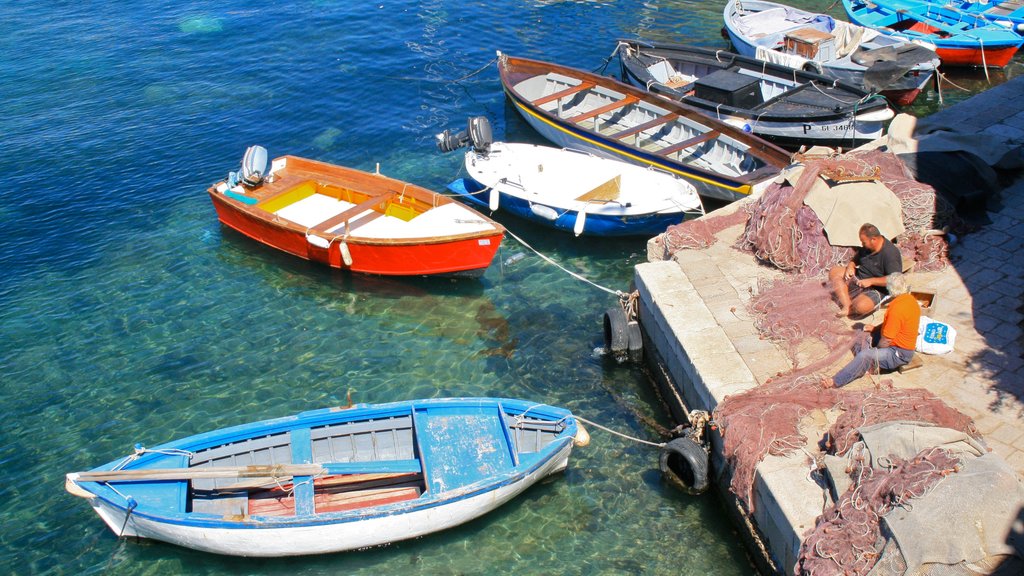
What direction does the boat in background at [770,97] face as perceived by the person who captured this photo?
facing the viewer and to the right of the viewer

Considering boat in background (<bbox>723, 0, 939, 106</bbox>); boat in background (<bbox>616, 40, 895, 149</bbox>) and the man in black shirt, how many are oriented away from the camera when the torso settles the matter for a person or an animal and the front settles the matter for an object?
0

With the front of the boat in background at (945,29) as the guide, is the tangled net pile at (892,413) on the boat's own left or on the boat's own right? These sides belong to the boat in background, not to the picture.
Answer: on the boat's own right

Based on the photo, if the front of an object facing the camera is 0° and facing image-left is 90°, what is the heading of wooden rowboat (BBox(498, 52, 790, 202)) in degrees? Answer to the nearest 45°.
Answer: approximately 135°

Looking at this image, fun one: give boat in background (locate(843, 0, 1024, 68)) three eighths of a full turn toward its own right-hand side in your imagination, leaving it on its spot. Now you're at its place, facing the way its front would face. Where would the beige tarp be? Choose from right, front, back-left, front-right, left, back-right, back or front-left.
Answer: left

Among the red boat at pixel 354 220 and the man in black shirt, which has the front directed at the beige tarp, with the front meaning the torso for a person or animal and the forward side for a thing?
the red boat

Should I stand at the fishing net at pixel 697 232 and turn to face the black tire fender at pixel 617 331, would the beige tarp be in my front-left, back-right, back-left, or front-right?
back-left

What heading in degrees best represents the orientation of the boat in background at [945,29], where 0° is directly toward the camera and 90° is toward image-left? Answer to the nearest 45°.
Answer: approximately 315°

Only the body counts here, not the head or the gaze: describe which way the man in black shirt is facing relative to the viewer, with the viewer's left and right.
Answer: facing the viewer and to the left of the viewer

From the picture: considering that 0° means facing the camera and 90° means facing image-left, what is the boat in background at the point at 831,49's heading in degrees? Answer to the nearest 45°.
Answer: approximately 315°

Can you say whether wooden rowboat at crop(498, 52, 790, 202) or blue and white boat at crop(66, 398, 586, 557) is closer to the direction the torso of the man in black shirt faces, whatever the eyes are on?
the blue and white boat
